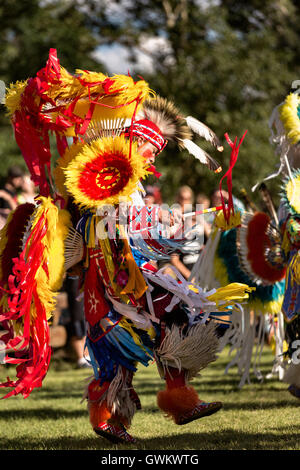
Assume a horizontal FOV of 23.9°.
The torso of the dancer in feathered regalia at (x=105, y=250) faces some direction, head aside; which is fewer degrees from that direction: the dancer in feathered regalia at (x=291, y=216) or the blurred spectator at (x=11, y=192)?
the dancer in feathered regalia

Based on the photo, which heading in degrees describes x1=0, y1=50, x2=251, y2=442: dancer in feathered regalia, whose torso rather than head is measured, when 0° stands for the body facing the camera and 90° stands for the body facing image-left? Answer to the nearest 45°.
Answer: approximately 270°

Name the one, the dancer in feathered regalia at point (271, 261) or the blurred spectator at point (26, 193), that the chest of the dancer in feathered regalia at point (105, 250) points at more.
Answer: the dancer in feathered regalia

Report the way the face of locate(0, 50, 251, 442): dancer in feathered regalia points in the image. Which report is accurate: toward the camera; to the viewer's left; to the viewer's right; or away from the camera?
to the viewer's right
